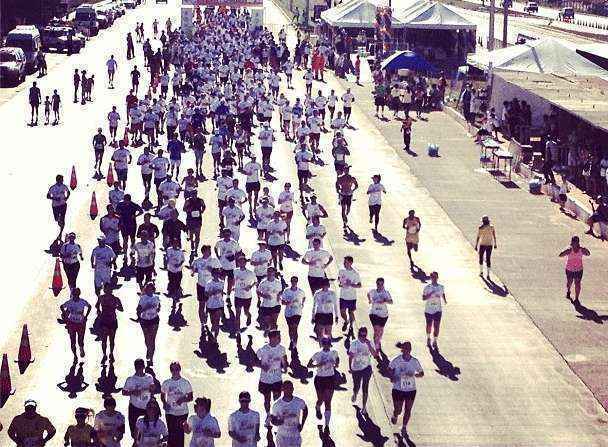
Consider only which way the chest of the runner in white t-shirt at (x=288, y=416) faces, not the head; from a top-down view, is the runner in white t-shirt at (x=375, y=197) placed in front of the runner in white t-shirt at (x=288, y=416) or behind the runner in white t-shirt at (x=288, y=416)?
behind

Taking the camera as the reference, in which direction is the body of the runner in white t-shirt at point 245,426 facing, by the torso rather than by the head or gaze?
toward the camera

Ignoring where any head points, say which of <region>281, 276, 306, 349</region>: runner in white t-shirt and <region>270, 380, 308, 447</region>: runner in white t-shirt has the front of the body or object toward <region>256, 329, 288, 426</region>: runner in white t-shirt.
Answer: <region>281, 276, 306, 349</region>: runner in white t-shirt

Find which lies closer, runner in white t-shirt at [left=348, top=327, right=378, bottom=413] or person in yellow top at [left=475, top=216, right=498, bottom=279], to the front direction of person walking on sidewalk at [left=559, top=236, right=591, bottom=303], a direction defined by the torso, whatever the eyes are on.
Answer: the runner in white t-shirt

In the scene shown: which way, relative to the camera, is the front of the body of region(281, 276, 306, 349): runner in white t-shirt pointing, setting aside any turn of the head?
toward the camera

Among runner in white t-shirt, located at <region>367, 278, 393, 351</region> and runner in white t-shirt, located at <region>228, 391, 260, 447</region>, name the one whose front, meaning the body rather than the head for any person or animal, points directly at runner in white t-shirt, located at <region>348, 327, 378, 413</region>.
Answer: runner in white t-shirt, located at <region>367, 278, 393, 351</region>

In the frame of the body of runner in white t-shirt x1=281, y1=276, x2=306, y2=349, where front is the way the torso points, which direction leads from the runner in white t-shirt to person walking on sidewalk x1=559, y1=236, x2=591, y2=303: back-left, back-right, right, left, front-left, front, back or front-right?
back-left

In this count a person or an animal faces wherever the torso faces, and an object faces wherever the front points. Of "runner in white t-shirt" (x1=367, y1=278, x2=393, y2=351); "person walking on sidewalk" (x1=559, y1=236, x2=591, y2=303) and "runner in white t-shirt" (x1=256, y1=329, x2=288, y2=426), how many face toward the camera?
3

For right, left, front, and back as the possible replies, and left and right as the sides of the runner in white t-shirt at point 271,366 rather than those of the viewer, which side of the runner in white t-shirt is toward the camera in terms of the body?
front

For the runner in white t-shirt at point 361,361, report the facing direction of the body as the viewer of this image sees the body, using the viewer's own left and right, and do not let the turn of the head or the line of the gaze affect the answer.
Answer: facing the viewer

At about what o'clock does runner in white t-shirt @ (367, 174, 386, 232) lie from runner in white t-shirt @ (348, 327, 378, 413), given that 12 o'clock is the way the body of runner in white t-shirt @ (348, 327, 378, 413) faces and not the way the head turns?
runner in white t-shirt @ (367, 174, 386, 232) is roughly at 6 o'clock from runner in white t-shirt @ (348, 327, 378, 413).

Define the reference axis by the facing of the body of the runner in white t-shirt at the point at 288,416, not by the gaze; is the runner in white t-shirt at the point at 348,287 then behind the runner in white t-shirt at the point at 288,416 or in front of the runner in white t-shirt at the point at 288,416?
behind

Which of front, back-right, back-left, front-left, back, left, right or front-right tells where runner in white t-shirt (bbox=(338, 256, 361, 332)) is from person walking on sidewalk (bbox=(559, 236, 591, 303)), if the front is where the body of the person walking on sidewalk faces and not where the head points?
front-right

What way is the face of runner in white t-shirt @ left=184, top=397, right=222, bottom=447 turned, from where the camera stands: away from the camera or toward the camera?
toward the camera
